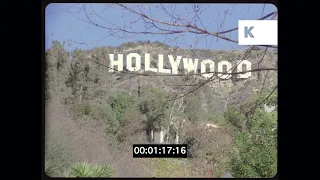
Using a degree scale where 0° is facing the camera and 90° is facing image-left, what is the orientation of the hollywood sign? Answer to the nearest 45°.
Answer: approximately 0°
